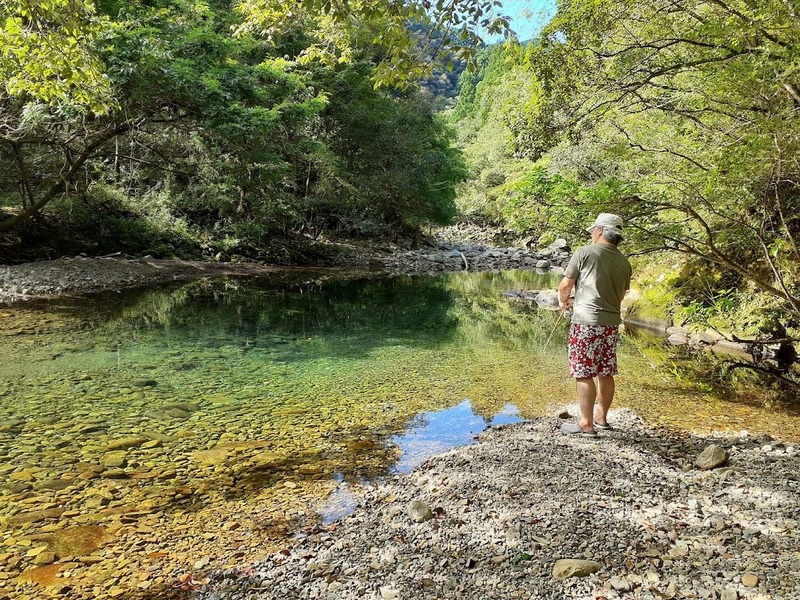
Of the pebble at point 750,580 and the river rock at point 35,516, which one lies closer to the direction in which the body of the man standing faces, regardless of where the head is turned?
the river rock

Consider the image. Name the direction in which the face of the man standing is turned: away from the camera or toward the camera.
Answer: away from the camera

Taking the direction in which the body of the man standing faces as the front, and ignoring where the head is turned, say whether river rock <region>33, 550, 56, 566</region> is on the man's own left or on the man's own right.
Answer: on the man's own left

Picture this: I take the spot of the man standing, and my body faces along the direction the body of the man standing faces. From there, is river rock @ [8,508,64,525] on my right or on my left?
on my left

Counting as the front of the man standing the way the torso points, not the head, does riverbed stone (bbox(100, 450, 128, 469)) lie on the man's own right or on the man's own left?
on the man's own left

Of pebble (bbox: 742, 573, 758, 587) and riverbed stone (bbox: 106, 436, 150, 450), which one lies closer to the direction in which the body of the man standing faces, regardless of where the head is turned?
the riverbed stone

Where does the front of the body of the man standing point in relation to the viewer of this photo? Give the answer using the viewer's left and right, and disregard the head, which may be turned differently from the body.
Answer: facing away from the viewer and to the left of the viewer

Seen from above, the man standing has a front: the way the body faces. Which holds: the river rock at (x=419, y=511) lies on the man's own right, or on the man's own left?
on the man's own left

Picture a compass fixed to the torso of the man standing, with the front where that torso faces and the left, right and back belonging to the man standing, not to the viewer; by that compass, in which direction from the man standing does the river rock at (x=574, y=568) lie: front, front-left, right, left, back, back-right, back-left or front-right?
back-left

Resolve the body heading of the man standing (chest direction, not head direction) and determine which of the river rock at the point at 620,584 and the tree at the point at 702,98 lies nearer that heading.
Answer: the tree

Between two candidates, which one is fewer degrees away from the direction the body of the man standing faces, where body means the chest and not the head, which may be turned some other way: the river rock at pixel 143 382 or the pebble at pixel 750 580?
the river rock

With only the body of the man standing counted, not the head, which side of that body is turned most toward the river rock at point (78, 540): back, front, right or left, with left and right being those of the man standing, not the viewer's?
left
